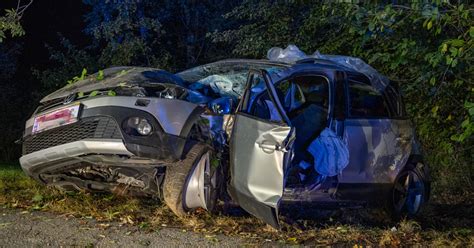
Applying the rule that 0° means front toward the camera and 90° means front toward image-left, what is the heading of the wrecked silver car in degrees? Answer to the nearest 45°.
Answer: approximately 45°
